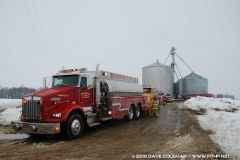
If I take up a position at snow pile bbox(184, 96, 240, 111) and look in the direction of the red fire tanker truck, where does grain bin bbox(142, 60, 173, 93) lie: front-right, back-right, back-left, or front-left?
back-right

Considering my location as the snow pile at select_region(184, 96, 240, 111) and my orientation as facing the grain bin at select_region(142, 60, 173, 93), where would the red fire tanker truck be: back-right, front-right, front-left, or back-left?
back-left

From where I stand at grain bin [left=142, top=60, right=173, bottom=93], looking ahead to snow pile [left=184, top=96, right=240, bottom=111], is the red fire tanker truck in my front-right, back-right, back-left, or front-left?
front-right

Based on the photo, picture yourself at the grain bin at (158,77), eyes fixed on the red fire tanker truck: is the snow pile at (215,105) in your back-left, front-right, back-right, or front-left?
front-left

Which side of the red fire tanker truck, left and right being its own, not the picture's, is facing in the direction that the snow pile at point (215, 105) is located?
back

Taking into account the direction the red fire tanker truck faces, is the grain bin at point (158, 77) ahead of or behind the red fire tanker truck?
behind

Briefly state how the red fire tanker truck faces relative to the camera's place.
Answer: facing the viewer and to the left of the viewer
